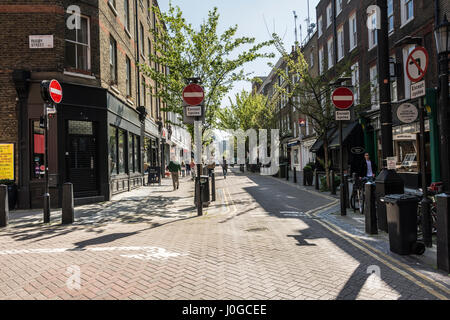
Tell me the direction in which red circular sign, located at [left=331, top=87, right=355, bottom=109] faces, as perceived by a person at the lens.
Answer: facing the viewer

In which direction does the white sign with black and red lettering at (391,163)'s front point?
toward the camera

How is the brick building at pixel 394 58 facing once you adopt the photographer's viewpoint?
facing the viewer and to the left of the viewer

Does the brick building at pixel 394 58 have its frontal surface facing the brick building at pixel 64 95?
yes

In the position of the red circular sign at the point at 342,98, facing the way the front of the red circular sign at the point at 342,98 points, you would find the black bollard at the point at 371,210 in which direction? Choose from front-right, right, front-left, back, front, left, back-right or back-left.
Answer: front

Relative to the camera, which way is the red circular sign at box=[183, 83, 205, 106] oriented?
toward the camera

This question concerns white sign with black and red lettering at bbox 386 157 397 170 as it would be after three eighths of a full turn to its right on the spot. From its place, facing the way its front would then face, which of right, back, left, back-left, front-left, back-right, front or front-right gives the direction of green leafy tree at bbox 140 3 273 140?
front

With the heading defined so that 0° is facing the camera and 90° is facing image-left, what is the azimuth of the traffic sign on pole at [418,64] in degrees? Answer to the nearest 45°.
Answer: approximately 45°

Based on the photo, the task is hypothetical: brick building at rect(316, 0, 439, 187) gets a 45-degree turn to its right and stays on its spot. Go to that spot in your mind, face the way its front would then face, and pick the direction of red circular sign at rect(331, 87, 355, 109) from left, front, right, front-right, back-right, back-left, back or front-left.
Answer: left

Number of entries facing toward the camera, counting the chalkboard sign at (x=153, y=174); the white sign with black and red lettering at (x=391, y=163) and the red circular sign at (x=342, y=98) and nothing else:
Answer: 3

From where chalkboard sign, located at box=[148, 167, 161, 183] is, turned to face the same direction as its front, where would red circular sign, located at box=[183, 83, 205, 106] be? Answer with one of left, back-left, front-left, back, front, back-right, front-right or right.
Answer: front

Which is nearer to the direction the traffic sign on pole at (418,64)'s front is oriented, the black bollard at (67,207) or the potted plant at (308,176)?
the black bollard

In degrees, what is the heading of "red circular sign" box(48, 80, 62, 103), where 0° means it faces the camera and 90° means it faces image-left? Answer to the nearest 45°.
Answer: approximately 315°

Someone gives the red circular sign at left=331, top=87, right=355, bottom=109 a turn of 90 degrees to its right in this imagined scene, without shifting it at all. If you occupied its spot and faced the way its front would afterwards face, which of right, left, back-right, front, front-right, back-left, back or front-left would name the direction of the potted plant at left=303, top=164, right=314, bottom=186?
right

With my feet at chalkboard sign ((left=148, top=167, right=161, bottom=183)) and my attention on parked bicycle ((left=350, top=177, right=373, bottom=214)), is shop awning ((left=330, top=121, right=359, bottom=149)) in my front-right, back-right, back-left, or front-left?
front-left
